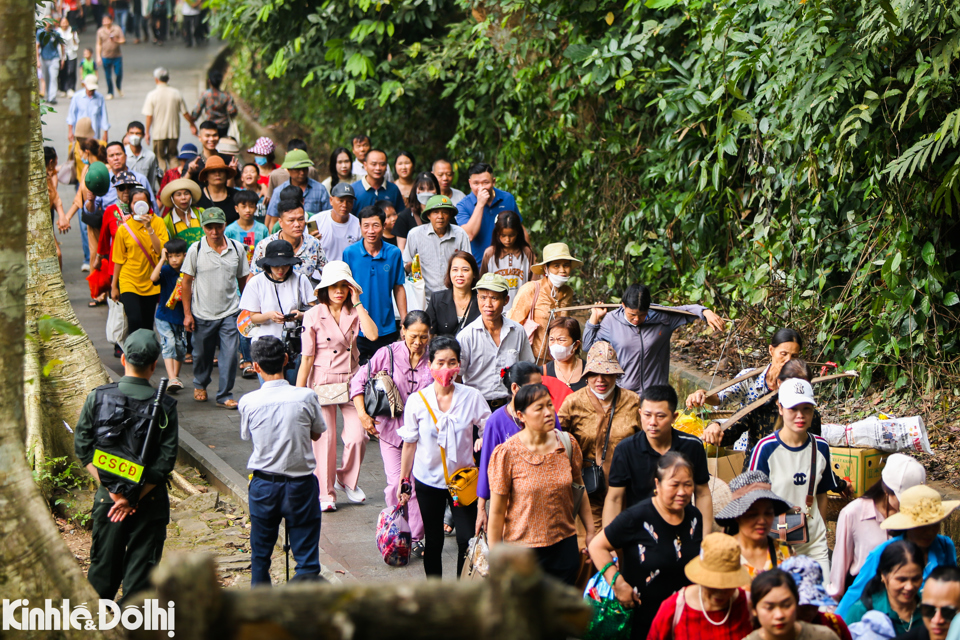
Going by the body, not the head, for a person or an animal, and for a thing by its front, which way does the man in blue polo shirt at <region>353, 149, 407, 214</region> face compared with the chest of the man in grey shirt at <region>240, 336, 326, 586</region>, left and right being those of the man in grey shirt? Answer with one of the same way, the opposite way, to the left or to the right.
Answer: the opposite way

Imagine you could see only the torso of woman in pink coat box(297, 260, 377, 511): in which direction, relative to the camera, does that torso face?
toward the camera

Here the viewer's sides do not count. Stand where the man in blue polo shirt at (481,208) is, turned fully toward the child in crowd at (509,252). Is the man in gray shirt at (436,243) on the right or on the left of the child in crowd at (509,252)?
right

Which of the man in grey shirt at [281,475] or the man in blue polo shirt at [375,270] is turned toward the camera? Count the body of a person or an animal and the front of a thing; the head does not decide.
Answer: the man in blue polo shirt

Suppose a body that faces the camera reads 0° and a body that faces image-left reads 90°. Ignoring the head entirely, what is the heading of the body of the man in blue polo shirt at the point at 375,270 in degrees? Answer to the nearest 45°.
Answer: approximately 0°

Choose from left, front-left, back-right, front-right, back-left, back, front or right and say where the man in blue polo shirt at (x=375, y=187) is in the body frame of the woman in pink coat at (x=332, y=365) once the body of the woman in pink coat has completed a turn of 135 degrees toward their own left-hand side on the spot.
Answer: front-left

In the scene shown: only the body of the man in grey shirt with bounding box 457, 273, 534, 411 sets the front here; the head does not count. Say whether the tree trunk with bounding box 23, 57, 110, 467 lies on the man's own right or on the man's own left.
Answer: on the man's own right

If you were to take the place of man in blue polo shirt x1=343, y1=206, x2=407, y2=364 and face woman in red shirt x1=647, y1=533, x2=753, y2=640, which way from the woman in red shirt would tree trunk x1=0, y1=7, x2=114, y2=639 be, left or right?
right

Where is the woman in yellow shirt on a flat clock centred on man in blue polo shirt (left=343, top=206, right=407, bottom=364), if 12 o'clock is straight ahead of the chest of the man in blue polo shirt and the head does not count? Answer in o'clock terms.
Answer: The woman in yellow shirt is roughly at 4 o'clock from the man in blue polo shirt.

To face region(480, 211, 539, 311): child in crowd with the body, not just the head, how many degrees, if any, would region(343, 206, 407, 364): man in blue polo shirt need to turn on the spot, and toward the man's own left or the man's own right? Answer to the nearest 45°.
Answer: approximately 90° to the man's own left

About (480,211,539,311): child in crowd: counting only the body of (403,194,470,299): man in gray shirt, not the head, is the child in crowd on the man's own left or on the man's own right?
on the man's own left

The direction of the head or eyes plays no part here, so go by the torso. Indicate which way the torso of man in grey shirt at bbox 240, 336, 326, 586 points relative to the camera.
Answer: away from the camera

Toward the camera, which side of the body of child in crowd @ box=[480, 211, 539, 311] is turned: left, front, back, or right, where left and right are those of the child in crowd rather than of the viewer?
front

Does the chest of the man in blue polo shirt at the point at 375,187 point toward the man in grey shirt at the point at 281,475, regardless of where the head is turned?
yes

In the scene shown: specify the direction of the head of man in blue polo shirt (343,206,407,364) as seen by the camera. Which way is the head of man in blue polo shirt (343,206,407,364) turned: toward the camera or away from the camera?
toward the camera

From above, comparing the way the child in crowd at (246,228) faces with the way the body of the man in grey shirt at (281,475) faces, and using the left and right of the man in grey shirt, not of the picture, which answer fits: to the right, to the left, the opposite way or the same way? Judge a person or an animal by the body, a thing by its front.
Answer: the opposite way
